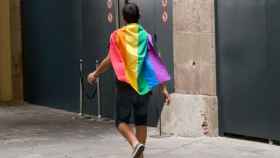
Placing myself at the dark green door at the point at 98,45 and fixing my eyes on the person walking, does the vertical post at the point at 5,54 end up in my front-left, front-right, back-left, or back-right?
back-right

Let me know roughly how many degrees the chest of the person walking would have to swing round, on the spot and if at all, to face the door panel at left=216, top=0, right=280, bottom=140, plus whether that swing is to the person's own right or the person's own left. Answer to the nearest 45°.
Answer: approximately 45° to the person's own right

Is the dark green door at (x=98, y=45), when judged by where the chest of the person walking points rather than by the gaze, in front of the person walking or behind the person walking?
in front

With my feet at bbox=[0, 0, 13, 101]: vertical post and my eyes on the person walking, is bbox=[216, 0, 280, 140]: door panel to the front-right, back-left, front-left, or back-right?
front-left

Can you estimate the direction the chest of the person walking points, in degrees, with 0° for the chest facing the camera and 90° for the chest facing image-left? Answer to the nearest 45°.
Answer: approximately 180°

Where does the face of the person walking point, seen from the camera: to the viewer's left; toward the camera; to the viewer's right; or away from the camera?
away from the camera

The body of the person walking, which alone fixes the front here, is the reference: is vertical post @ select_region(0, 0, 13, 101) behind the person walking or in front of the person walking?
in front
